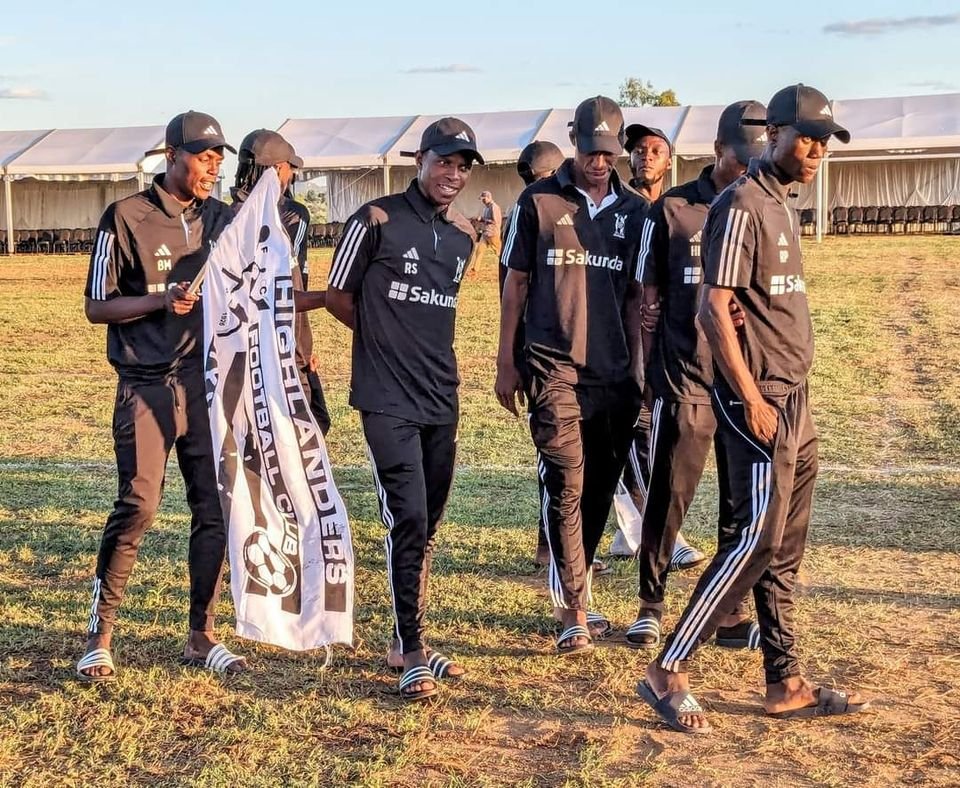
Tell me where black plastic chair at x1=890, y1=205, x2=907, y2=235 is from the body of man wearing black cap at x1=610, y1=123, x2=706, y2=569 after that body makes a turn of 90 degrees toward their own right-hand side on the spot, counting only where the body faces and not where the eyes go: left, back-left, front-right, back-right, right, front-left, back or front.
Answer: right

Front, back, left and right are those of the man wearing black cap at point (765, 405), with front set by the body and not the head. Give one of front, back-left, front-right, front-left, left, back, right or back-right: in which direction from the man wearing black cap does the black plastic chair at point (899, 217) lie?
back-left

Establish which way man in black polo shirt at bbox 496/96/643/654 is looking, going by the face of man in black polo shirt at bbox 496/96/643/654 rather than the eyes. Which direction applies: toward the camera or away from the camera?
toward the camera

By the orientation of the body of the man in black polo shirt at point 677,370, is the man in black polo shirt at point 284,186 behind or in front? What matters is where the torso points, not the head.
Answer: behind

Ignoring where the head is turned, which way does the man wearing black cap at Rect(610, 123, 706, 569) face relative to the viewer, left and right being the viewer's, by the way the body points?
facing the viewer

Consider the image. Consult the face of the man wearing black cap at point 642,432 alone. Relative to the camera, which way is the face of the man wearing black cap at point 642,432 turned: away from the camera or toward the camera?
toward the camera

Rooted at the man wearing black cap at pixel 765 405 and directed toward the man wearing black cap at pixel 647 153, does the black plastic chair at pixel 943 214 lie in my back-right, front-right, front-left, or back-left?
front-right

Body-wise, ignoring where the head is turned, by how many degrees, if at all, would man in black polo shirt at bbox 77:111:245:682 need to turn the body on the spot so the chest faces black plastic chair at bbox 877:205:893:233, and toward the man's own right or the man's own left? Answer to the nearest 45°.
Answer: approximately 90° to the man's own left

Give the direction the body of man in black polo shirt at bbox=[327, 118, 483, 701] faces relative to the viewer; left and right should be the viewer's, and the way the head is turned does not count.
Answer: facing the viewer and to the right of the viewer

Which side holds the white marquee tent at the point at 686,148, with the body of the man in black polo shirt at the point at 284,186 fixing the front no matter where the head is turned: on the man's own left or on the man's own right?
on the man's own left
